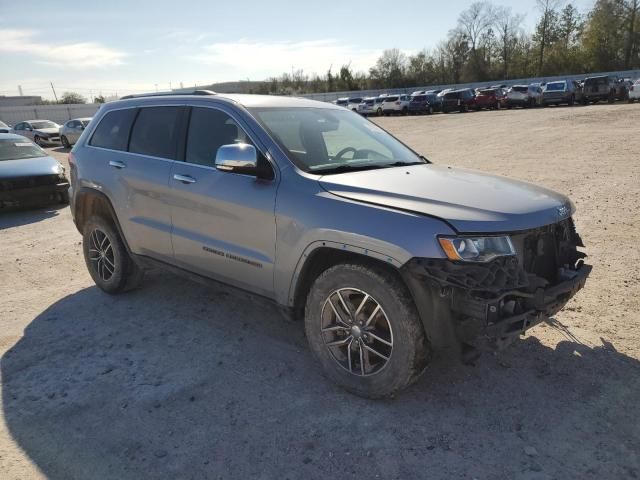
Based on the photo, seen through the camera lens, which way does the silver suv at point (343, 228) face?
facing the viewer and to the right of the viewer

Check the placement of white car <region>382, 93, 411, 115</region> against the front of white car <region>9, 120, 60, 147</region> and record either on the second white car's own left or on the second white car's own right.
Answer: on the second white car's own left

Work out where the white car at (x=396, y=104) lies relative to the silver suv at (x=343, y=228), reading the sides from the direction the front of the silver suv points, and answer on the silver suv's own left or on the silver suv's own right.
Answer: on the silver suv's own left

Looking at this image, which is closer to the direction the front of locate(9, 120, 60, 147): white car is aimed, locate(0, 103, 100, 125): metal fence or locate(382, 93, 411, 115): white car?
the white car

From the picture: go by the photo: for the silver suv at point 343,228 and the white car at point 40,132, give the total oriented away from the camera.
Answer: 0

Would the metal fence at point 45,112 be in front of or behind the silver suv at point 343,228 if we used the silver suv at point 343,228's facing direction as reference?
behind

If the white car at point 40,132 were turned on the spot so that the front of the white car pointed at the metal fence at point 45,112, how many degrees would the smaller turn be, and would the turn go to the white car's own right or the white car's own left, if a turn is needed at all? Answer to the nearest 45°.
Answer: approximately 135° to the white car's own left

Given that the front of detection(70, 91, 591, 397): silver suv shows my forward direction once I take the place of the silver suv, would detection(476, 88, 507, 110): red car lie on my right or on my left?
on my left

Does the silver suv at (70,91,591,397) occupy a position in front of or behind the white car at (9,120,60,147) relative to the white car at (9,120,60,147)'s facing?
in front

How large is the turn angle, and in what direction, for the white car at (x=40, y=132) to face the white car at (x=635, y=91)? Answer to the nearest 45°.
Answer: approximately 45° to its left

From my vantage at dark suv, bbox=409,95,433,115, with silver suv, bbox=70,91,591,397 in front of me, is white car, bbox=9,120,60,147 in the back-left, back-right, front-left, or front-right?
front-right

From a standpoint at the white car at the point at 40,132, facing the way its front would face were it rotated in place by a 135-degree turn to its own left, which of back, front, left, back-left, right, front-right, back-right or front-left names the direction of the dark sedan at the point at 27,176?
back

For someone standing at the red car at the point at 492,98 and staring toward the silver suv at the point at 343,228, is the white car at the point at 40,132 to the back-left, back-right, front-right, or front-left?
front-right

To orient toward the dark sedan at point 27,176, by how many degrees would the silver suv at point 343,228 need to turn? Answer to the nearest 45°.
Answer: approximately 180°
